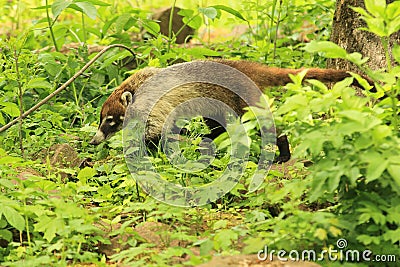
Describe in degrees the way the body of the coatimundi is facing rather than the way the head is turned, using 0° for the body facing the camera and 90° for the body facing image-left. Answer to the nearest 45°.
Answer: approximately 90°

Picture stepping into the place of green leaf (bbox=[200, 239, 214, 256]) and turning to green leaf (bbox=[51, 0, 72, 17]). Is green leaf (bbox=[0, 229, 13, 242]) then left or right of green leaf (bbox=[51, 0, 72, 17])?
left

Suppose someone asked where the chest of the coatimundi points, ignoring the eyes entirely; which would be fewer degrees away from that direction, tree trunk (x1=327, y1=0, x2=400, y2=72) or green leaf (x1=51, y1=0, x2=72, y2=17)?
the green leaf

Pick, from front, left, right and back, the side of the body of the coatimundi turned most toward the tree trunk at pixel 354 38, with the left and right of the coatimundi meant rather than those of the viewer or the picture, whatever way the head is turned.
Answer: back

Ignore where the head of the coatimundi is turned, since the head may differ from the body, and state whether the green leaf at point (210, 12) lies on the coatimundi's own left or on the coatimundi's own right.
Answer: on the coatimundi's own right

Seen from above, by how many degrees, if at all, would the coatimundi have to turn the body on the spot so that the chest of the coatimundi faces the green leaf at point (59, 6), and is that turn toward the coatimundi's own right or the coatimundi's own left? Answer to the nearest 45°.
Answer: approximately 45° to the coatimundi's own right

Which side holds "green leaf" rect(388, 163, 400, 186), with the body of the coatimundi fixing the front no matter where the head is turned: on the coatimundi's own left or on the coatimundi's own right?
on the coatimundi's own left

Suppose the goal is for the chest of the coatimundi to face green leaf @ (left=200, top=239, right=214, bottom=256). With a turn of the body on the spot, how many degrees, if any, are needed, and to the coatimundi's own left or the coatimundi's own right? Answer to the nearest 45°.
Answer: approximately 90° to the coatimundi's own left
